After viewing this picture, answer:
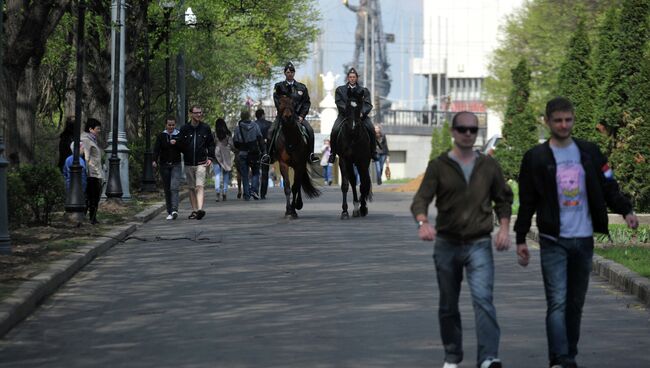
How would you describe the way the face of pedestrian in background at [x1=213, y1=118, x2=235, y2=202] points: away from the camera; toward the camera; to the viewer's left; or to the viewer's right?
away from the camera

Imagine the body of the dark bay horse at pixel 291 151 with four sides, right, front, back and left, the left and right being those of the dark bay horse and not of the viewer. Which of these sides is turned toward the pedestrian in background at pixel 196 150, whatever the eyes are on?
right

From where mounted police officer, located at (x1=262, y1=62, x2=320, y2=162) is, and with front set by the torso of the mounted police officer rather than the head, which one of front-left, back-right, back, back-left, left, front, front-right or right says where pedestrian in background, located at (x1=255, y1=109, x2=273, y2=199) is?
back

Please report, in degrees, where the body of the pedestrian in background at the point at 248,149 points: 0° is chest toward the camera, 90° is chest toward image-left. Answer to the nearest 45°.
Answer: approximately 180°

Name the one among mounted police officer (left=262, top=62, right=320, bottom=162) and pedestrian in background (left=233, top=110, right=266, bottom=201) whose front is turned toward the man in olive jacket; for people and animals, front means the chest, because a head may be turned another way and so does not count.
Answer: the mounted police officer

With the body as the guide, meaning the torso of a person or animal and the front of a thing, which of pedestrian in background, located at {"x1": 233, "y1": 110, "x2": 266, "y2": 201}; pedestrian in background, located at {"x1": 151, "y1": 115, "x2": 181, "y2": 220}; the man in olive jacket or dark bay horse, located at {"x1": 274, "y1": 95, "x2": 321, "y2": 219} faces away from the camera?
pedestrian in background, located at {"x1": 233, "y1": 110, "x2": 266, "y2": 201}

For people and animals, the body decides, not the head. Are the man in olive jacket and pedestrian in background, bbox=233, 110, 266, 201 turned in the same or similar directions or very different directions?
very different directions

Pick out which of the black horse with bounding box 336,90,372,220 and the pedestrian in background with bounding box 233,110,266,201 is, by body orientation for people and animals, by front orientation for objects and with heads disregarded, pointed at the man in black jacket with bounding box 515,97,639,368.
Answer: the black horse

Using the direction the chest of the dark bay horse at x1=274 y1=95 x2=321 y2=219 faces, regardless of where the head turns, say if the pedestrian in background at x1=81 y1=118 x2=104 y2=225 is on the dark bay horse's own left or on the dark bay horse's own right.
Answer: on the dark bay horse's own right

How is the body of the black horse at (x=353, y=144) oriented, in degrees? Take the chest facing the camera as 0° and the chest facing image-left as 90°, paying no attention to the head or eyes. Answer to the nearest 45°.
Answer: approximately 0°
